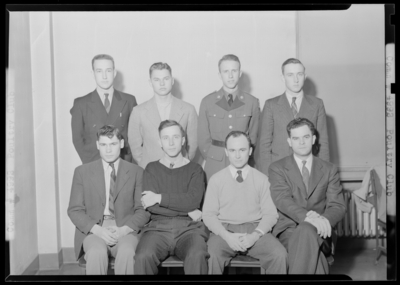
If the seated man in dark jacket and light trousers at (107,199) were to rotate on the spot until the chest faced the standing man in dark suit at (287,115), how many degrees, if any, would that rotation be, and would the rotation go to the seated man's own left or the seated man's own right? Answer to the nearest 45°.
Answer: approximately 90° to the seated man's own left

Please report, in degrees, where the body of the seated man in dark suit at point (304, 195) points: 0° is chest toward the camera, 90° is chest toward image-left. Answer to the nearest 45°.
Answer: approximately 0°

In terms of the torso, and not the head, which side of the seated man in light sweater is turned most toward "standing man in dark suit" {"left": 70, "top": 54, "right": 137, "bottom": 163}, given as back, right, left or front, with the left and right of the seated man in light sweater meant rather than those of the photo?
right

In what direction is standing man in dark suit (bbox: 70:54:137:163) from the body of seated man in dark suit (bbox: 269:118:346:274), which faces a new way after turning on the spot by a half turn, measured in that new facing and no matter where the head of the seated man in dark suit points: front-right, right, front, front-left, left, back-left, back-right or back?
left

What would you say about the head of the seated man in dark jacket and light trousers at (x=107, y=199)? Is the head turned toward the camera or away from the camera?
toward the camera

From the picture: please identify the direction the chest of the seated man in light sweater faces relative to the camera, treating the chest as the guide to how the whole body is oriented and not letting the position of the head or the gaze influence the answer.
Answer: toward the camera

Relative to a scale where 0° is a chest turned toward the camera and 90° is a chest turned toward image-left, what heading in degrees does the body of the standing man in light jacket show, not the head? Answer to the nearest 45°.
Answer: approximately 0°

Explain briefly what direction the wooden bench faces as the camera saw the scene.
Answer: facing the viewer

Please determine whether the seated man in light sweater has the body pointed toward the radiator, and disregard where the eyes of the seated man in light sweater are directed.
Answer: no

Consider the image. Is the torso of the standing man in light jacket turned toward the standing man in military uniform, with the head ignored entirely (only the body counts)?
no

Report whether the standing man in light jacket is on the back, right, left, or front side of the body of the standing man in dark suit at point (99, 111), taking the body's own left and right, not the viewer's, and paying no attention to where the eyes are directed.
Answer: left

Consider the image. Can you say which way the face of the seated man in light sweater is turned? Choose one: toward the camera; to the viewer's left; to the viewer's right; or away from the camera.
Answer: toward the camera

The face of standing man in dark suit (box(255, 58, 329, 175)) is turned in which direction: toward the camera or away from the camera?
toward the camera

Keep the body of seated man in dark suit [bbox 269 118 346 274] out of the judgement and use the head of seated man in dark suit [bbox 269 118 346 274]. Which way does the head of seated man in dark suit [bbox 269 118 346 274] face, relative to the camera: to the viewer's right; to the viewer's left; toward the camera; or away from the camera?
toward the camera

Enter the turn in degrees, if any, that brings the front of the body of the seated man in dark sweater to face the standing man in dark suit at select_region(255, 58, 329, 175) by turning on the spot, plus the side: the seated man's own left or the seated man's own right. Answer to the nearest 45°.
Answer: approximately 90° to the seated man's own left

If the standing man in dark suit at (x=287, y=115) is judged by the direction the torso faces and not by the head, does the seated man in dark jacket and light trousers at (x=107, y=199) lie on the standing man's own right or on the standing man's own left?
on the standing man's own right

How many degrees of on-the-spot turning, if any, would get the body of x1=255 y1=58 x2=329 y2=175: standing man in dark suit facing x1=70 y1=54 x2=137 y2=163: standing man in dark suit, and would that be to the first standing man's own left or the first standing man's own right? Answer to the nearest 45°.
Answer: approximately 90° to the first standing man's own right

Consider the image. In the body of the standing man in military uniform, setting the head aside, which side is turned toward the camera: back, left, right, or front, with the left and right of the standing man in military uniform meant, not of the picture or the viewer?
front
